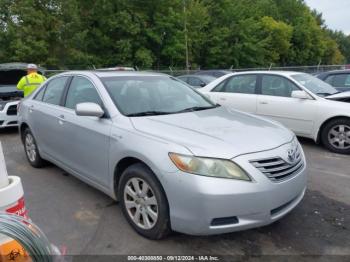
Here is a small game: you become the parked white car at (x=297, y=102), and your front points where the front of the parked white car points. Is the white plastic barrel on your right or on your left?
on your right

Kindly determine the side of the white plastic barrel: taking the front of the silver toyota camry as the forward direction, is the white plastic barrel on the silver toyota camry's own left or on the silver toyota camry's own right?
on the silver toyota camry's own right

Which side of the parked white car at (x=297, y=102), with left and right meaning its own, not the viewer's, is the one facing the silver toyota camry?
right

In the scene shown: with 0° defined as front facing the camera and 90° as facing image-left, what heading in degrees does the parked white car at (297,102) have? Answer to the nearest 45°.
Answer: approximately 270°

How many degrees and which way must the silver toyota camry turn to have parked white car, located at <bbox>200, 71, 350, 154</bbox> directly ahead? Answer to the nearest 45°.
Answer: approximately 90° to its left

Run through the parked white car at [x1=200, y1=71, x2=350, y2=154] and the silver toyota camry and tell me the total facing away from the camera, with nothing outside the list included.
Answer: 0
